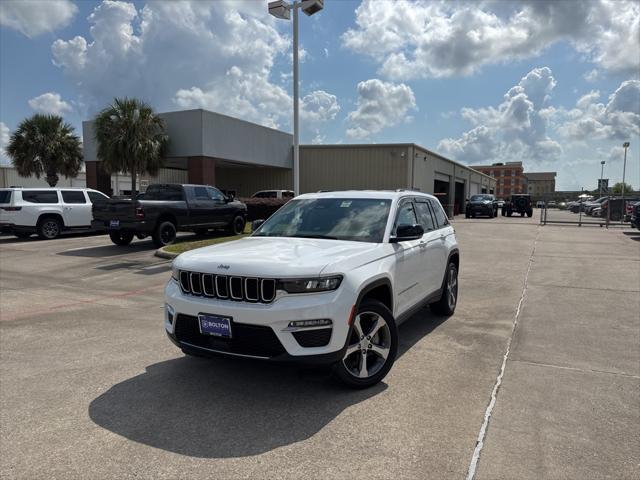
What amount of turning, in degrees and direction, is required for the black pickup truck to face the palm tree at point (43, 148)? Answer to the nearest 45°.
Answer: approximately 90° to its left

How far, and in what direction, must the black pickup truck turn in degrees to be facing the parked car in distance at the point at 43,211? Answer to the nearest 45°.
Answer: approximately 90° to its left

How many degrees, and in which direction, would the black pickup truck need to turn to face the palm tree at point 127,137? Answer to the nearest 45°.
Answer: approximately 45° to its left

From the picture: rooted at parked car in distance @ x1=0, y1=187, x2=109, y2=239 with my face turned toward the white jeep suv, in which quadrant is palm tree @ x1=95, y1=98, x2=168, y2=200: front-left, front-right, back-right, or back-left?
back-left

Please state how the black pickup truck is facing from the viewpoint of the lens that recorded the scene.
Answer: facing away from the viewer and to the right of the viewer

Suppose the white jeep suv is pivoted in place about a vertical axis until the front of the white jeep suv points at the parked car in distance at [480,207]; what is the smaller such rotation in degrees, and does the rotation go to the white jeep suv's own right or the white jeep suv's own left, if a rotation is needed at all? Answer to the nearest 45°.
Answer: approximately 135° to the white jeep suv's own right
